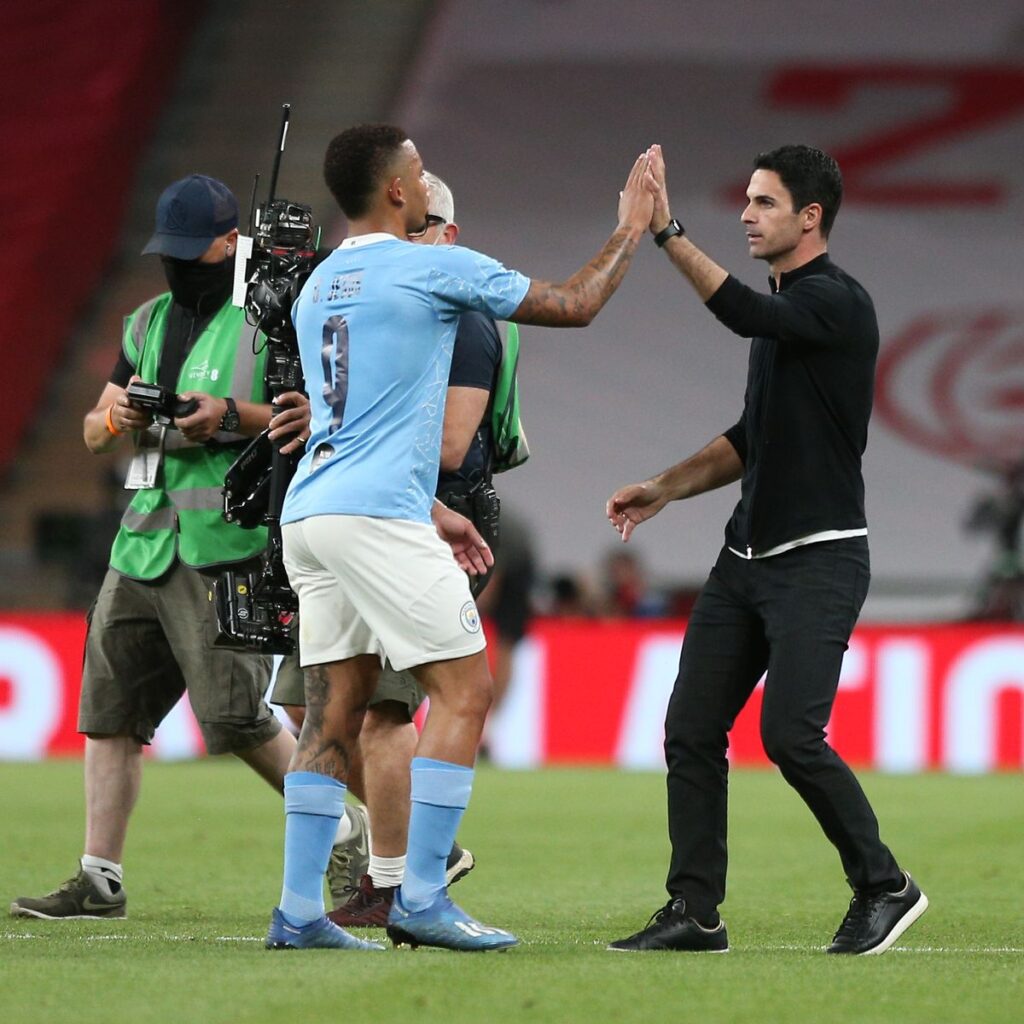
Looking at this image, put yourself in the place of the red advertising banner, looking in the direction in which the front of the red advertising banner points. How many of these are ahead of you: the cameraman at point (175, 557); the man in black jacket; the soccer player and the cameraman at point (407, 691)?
4

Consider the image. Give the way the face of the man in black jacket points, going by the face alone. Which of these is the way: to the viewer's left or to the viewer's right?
to the viewer's left

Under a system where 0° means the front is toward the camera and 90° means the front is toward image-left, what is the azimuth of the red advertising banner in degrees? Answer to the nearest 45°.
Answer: approximately 0°

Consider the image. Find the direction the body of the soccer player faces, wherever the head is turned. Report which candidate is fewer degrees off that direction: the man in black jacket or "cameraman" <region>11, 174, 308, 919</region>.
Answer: the man in black jacket

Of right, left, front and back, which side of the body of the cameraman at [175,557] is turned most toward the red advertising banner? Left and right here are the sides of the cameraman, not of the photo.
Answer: back

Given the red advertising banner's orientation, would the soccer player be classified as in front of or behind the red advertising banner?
in front

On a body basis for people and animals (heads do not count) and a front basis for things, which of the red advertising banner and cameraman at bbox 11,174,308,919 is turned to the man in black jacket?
the red advertising banner

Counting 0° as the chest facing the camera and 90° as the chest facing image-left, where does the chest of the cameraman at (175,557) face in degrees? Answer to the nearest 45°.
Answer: approximately 45°

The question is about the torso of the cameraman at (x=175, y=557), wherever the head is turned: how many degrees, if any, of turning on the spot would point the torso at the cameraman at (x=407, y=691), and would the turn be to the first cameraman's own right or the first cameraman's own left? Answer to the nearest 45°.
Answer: approximately 90° to the first cameraman's own left

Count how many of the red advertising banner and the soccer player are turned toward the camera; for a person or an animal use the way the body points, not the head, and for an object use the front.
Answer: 1

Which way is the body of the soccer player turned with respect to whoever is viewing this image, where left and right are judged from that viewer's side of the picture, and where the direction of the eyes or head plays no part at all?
facing away from the viewer and to the right of the viewer

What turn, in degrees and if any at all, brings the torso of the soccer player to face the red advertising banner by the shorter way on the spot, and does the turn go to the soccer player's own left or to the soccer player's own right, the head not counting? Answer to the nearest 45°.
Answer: approximately 45° to the soccer player's own left

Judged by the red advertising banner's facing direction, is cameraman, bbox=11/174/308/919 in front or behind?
in front

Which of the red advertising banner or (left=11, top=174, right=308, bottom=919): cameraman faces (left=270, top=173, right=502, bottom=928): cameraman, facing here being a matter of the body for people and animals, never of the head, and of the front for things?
the red advertising banner
